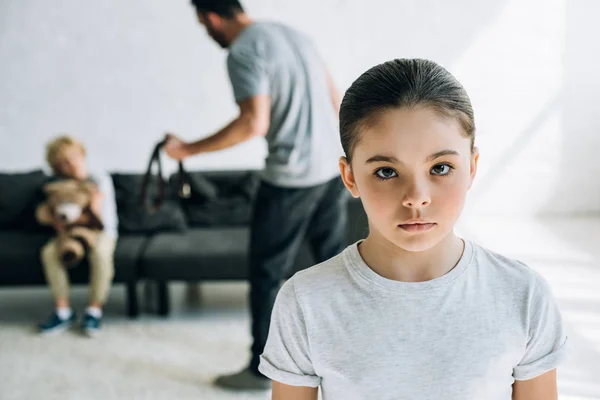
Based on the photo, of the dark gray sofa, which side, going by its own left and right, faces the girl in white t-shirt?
front

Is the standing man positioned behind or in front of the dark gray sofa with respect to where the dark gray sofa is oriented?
in front

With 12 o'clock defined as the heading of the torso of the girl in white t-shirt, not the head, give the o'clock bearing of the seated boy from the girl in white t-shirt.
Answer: The seated boy is roughly at 5 o'clock from the girl in white t-shirt.

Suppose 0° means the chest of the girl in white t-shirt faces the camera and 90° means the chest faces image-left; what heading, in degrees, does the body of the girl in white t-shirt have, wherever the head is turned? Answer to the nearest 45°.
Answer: approximately 0°

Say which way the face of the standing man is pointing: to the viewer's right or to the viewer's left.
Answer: to the viewer's left

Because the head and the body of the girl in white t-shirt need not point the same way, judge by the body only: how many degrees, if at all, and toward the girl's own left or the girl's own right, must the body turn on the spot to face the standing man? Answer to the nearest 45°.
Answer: approximately 180°

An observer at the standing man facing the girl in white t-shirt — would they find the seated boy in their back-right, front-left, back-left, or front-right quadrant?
back-right

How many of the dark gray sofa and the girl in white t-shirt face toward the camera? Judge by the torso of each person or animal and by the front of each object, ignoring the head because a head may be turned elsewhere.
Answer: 2
